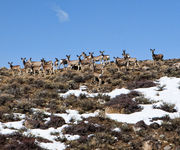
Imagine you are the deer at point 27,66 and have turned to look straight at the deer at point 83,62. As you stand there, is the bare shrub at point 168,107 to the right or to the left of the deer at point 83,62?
right

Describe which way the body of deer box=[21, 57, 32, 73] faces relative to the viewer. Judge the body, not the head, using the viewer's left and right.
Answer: facing the viewer and to the left of the viewer

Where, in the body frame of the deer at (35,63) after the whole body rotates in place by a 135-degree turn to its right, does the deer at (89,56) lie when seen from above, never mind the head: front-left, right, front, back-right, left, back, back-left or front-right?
front-right

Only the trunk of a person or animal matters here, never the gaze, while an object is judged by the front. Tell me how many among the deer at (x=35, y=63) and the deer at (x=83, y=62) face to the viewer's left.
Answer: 2

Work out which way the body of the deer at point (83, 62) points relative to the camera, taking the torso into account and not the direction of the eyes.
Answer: to the viewer's left

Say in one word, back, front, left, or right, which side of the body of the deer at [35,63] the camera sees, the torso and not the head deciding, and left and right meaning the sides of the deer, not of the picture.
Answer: left

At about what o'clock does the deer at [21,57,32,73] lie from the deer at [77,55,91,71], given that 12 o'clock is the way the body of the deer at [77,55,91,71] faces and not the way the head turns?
the deer at [21,57,32,73] is roughly at 12 o'clock from the deer at [77,55,91,71].

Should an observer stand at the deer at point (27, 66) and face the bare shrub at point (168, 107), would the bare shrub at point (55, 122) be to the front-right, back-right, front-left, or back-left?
front-right

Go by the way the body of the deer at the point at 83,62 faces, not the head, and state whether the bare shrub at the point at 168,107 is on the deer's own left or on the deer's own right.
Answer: on the deer's own left
